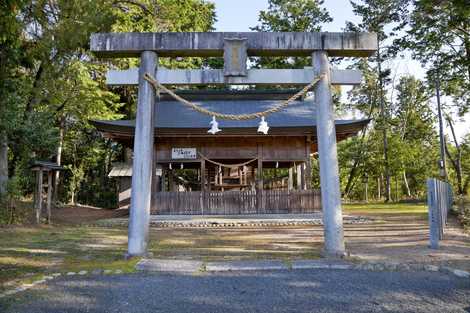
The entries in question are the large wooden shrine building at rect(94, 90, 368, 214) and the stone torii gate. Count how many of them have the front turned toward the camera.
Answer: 2

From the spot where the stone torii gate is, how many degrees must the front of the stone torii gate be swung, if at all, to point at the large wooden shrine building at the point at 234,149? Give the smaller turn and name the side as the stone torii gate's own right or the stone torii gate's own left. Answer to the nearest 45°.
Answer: approximately 180°

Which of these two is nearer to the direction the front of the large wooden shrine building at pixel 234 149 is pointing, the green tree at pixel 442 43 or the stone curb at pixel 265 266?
the stone curb

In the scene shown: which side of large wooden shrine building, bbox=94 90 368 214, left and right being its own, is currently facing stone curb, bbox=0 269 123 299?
front

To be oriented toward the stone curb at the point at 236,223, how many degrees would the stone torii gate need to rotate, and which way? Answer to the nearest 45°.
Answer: approximately 180°

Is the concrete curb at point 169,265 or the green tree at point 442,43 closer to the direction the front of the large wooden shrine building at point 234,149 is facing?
the concrete curb

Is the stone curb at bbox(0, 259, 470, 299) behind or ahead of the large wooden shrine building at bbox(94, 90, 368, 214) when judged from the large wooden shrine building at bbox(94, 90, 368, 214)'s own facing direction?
ahead

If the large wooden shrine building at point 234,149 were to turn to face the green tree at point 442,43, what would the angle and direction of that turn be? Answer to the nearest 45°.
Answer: approximately 90° to its left

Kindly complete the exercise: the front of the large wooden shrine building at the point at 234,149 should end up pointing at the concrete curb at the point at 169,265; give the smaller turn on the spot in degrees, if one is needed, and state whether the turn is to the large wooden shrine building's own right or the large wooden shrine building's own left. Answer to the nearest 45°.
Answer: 0° — it already faces it
